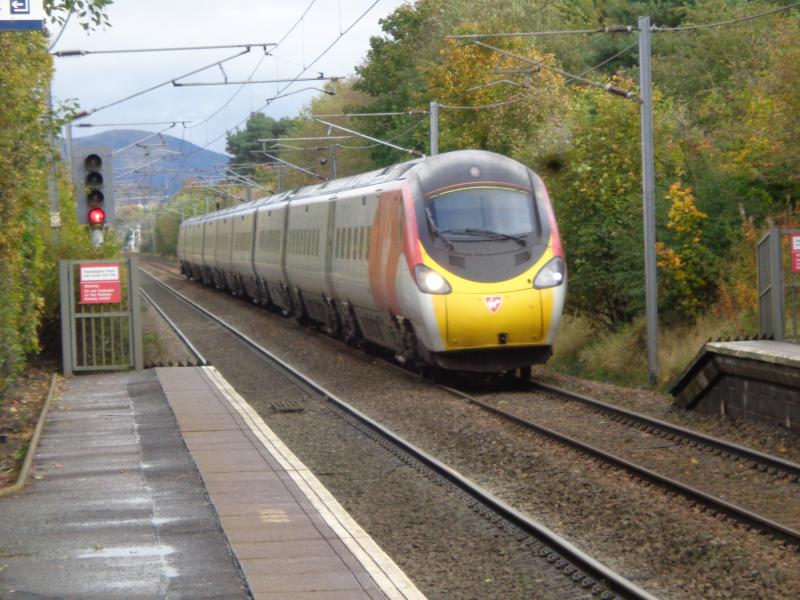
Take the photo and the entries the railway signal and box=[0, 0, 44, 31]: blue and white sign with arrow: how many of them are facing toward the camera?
2

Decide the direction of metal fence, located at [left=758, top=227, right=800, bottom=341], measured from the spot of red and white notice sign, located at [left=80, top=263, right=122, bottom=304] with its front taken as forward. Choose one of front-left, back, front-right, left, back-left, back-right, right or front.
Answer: front-left

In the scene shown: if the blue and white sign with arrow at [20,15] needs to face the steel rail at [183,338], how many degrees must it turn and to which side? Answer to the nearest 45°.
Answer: approximately 180°

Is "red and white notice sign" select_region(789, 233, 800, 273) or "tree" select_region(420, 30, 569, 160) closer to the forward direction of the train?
the red and white notice sign

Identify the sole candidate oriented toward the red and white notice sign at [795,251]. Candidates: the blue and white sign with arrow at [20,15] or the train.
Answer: the train

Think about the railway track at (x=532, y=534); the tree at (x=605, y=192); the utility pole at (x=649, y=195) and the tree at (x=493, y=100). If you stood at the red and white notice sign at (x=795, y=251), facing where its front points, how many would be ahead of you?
1

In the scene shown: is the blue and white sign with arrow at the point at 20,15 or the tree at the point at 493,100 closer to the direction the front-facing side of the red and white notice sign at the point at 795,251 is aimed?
the blue and white sign with arrow

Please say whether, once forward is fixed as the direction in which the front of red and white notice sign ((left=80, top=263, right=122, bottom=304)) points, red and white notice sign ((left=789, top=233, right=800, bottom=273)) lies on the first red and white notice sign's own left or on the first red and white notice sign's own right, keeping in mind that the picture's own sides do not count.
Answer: on the first red and white notice sign's own left

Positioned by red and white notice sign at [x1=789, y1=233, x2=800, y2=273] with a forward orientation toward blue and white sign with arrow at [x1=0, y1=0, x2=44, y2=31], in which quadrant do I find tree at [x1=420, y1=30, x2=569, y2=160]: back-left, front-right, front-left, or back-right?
back-right

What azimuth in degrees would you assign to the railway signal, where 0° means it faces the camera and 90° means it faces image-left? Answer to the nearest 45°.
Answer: approximately 0°
